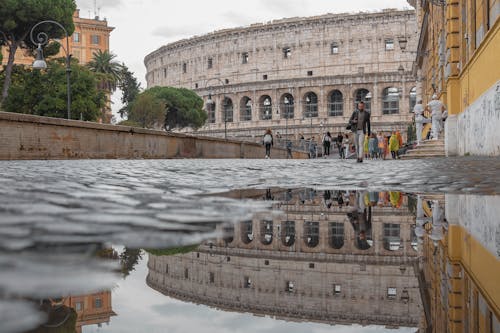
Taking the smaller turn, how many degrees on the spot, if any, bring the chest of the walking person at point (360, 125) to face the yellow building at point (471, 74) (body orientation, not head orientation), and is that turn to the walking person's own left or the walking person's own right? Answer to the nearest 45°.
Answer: approximately 90° to the walking person's own left

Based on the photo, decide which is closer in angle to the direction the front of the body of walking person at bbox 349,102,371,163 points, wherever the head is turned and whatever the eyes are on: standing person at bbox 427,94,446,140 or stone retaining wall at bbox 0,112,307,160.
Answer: the stone retaining wall

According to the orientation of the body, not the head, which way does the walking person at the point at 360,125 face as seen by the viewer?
toward the camera

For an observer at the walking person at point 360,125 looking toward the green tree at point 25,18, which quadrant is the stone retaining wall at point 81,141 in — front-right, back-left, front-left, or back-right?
front-left

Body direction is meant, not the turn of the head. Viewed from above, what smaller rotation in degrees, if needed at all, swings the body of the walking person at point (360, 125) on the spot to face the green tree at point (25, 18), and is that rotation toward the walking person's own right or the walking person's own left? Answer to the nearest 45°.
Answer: approximately 135° to the walking person's own right
